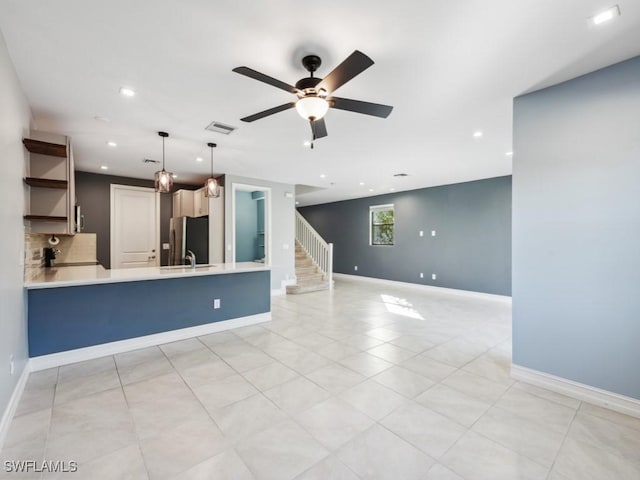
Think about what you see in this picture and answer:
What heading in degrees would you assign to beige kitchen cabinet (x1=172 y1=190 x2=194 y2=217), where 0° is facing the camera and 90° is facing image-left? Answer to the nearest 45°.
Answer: approximately 45°

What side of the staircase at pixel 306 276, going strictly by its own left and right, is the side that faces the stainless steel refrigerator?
right

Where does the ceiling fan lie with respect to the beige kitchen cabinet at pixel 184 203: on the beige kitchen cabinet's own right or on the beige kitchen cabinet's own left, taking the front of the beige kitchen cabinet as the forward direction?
on the beige kitchen cabinet's own left

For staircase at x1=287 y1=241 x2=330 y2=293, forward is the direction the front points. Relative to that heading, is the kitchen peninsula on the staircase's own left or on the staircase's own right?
on the staircase's own right

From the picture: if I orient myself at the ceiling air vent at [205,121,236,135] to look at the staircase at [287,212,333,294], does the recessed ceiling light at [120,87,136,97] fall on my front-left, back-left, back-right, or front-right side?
back-left

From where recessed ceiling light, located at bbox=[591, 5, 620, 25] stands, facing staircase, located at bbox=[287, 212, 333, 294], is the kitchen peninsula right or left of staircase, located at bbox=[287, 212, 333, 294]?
left

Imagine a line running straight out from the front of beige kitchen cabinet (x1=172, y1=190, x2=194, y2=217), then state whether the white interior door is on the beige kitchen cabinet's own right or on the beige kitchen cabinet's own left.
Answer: on the beige kitchen cabinet's own right

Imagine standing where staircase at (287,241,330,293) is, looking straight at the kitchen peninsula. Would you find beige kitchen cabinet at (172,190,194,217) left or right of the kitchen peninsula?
right

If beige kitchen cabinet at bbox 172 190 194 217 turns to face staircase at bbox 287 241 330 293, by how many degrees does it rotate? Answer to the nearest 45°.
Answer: approximately 135° to its left
